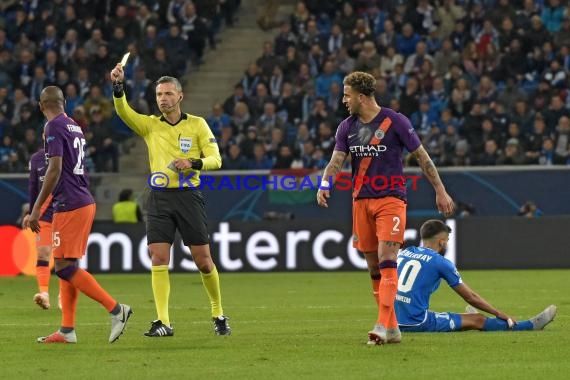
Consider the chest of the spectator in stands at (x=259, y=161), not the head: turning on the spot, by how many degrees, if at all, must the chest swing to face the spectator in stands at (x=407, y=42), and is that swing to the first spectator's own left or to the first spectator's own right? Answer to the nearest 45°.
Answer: approximately 135° to the first spectator's own left

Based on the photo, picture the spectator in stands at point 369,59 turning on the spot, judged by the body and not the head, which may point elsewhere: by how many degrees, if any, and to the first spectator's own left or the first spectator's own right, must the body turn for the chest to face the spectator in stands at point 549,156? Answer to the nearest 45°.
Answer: approximately 45° to the first spectator's own left

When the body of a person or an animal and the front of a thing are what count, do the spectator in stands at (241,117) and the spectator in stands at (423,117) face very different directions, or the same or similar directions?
same or similar directions

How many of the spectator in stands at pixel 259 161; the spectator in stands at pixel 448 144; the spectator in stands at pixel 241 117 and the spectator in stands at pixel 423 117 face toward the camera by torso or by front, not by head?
4

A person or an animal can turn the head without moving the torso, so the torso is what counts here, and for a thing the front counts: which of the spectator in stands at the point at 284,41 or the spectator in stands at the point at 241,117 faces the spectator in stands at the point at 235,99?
the spectator in stands at the point at 284,41

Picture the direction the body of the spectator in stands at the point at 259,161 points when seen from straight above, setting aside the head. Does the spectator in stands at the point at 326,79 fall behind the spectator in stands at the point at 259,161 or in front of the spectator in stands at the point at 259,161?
behind

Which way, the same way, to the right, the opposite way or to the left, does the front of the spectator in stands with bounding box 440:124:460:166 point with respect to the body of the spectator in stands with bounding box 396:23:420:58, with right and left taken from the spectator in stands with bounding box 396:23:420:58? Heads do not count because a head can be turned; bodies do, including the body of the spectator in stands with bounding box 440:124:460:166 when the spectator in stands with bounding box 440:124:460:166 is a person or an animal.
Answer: the same way

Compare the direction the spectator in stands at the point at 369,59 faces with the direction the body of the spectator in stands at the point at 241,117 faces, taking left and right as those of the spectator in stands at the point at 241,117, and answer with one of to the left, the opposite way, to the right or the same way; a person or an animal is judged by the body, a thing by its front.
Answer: the same way

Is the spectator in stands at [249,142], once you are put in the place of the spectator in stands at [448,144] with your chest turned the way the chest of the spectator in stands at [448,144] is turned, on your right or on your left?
on your right

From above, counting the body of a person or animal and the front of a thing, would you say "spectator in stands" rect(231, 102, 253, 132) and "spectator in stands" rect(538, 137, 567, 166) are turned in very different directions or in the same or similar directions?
same or similar directions

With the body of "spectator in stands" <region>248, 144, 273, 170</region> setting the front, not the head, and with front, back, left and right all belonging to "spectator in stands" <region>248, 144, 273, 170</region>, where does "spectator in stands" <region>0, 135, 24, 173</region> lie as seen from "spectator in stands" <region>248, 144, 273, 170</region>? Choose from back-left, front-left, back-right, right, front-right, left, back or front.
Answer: right

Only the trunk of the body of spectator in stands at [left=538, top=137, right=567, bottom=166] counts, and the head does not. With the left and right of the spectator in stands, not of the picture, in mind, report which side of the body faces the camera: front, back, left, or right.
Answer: front

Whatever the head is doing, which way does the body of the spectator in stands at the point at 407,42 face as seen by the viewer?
toward the camera

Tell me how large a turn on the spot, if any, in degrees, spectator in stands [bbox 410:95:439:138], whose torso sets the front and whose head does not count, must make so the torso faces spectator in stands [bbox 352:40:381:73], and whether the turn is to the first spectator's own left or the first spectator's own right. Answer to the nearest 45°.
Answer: approximately 135° to the first spectator's own right

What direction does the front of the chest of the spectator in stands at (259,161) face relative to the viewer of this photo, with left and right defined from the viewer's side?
facing the viewer

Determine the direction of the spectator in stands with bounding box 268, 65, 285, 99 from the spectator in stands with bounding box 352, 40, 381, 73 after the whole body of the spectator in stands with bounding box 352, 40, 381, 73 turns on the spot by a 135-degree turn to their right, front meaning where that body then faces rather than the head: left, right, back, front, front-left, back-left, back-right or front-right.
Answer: front-left
